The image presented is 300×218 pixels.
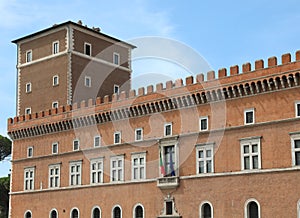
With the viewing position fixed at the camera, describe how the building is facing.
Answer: facing the viewer and to the left of the viewer
